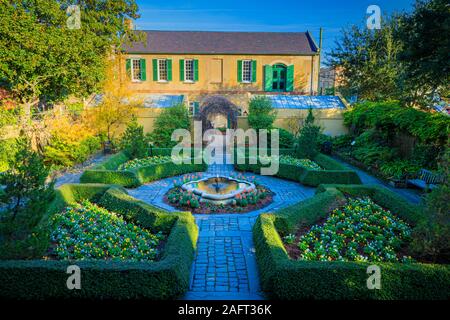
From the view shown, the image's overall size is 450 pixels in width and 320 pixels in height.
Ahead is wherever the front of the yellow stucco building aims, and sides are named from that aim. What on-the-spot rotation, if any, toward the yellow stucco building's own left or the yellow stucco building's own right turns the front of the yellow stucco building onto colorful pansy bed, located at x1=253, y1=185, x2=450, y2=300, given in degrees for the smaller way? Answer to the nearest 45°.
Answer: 0° — it already faces it

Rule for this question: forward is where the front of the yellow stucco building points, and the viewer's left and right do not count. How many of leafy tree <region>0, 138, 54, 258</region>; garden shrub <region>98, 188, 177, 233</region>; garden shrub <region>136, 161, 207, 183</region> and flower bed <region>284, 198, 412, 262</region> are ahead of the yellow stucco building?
4

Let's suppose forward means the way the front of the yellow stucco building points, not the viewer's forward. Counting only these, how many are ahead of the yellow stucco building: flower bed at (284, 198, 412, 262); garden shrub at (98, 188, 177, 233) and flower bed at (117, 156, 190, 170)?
3

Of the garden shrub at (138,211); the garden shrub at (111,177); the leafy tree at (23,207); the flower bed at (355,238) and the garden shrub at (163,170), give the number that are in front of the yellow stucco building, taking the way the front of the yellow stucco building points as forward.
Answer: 5

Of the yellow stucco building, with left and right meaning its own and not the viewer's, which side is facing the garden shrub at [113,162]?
front

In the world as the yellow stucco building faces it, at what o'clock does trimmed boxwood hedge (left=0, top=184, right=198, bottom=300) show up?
The trimmed boxwood hedge is roughly at 12 o'clock from the yellow stucco building.

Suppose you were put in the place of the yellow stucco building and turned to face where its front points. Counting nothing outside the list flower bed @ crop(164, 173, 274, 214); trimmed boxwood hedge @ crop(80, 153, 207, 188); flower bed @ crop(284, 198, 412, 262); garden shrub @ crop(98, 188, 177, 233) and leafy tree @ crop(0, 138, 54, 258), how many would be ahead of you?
5

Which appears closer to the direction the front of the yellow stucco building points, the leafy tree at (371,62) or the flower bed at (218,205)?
the flower bed

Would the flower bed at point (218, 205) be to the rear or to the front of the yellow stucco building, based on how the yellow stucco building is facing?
to the front

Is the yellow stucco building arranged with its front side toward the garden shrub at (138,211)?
yes

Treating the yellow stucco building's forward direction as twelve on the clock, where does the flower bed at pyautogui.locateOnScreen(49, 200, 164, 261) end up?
The flower bed is roughly at 12 o'clock from the yellow stucco building.

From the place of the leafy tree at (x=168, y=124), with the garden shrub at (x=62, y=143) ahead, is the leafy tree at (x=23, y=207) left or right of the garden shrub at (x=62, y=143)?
left

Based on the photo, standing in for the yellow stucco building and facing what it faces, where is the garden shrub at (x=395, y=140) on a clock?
The garden shrub is roughly at 11 o'clock from the yellow stucco building.

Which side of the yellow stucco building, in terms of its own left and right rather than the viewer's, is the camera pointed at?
front

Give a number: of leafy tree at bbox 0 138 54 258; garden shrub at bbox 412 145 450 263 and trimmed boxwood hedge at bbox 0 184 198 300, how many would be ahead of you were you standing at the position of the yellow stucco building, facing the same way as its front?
3
